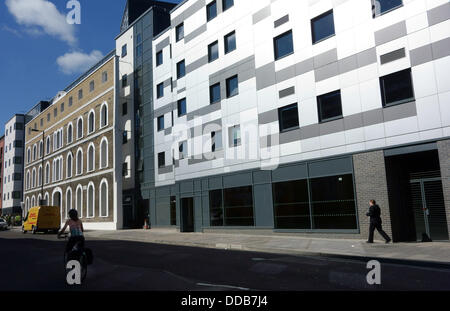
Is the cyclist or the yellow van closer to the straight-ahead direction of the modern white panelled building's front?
the cyclist

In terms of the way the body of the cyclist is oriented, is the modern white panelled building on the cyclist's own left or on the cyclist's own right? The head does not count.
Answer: on the cyclist's own right

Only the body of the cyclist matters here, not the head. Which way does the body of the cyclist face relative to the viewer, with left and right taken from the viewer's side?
facing away from the viewer and to the left of the viewer

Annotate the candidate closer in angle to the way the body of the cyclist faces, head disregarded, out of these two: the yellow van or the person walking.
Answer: the yellow van

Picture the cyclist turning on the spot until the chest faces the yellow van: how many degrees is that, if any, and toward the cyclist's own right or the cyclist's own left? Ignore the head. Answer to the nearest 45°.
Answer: approximately 45° to the cyclist's own right
